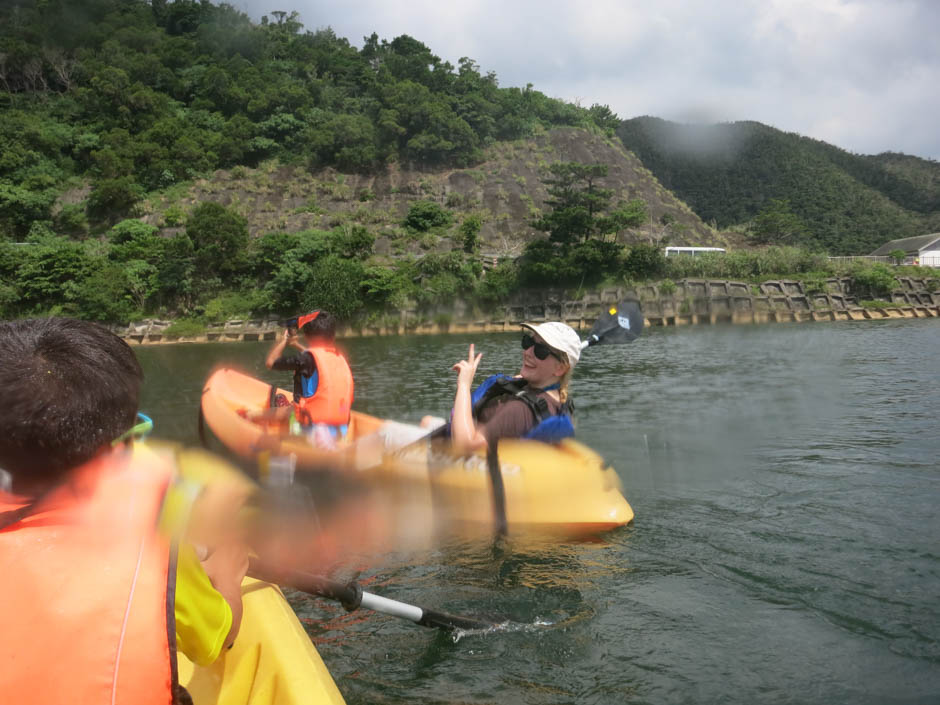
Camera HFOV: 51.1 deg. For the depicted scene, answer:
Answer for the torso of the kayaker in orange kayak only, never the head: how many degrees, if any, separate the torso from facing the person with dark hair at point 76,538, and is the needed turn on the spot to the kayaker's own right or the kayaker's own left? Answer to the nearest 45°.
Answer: approximately 135° to the kayaker's own left

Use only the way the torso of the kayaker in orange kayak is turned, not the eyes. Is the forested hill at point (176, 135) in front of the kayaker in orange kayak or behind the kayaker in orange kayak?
in front

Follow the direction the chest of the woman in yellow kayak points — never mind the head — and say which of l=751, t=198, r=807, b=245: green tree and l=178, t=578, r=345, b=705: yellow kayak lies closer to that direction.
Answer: the yellow kayak

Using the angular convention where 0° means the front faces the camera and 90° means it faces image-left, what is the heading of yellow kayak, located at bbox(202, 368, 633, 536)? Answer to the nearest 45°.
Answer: approximately 90°

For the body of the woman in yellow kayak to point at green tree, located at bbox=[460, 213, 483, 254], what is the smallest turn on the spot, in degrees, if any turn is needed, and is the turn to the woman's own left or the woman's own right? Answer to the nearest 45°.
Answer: approximately 90° to the woman's own right

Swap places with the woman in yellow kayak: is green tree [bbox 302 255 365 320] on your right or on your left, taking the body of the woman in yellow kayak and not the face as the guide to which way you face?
on your right

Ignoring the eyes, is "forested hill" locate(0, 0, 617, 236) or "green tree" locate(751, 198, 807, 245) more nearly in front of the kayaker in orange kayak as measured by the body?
the forested hill

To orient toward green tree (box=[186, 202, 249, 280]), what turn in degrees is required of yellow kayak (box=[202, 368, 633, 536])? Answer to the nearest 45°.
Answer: approximately 90° to its right

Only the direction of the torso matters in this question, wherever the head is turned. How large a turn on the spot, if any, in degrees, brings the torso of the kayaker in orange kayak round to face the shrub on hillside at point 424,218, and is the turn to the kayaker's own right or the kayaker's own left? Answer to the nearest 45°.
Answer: approximately 45° to the kayaker's own right

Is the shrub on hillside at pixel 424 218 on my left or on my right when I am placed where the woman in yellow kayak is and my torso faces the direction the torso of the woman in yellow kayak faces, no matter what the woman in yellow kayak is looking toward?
on my right

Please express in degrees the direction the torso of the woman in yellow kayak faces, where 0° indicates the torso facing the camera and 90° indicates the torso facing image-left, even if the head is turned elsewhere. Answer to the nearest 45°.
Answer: approximately 90°
